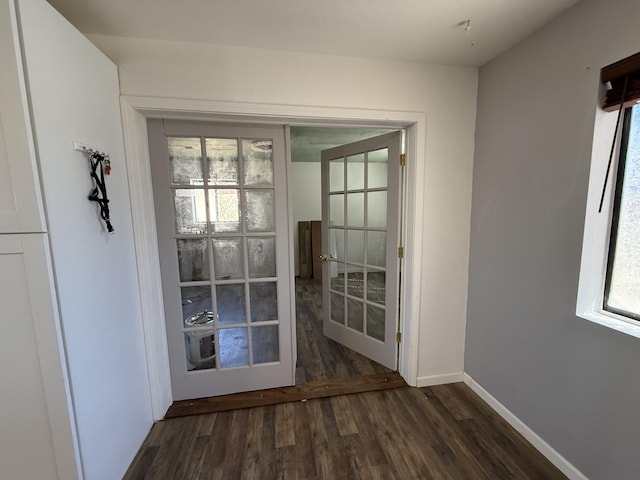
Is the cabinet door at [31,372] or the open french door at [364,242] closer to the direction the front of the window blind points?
the cabinet door

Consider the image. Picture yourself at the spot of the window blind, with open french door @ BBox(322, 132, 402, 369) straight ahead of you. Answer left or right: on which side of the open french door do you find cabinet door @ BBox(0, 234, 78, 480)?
left

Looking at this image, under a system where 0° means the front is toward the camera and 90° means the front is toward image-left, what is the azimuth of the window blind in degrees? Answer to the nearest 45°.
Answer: approximately 45°

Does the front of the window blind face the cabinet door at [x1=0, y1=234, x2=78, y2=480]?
yes

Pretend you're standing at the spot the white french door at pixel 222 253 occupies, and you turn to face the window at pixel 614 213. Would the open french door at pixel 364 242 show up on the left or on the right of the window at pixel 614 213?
left
